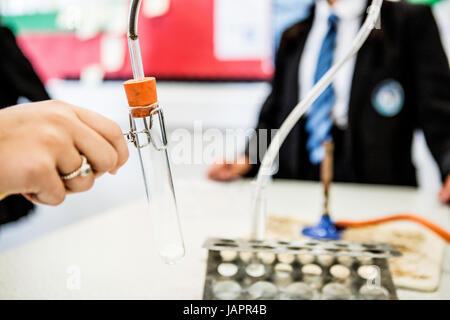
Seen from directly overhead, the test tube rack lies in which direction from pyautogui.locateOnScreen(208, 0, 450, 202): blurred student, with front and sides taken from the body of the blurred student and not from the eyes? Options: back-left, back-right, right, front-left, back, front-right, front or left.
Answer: front-left

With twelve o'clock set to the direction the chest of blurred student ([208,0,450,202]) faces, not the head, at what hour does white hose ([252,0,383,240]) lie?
The white hose is roughly at 11 o'clock from the blurred student.

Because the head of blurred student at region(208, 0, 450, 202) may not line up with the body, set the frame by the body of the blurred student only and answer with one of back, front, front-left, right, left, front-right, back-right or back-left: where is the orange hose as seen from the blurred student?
front-left

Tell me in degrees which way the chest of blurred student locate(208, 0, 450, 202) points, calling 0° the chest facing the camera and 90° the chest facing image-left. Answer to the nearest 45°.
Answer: approximately 45°
